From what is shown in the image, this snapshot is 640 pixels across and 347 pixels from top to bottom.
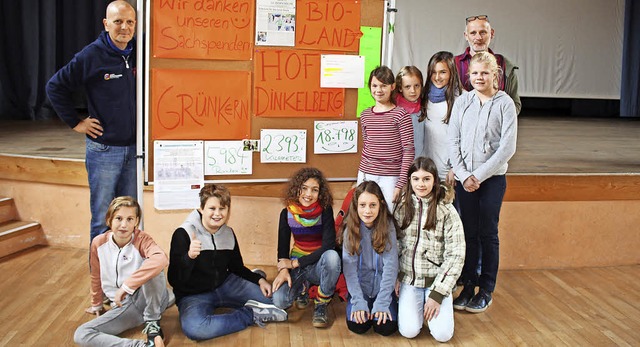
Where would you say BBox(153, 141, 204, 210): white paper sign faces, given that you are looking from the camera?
facing the viewer

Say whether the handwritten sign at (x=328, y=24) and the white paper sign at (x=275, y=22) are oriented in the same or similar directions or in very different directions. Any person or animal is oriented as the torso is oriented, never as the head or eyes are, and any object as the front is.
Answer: same or similar directions

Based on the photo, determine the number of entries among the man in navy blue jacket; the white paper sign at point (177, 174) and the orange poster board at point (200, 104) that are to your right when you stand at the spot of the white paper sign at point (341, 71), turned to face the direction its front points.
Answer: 3

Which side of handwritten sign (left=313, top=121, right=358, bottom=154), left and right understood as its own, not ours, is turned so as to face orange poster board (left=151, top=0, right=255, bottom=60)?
right

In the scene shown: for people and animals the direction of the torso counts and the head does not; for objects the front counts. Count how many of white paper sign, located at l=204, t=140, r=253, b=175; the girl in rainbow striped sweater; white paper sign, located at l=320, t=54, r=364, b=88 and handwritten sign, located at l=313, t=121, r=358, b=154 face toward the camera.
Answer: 4

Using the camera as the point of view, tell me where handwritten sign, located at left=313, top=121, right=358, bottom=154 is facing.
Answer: facing the viewer

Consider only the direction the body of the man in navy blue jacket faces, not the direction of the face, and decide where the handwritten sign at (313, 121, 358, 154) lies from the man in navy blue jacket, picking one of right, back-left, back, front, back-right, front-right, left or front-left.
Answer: front-left
